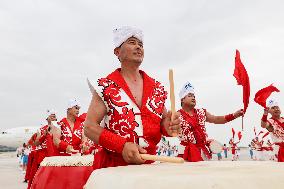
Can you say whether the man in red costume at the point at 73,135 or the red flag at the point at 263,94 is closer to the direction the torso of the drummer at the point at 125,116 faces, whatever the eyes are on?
the red flag

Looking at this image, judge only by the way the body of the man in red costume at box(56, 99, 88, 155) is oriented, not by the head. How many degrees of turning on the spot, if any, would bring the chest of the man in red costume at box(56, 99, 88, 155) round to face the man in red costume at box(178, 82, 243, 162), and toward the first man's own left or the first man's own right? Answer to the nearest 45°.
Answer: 0° — they already face them

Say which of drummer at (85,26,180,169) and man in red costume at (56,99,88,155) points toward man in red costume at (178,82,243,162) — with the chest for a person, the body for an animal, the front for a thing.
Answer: man in red costume at (56,99,88,155)

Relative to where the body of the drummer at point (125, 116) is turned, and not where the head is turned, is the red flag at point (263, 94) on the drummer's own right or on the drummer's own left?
on the drummer's own left

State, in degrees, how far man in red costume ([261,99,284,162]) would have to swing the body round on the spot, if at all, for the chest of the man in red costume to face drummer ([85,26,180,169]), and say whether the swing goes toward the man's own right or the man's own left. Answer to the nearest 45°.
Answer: approximately 45° to the man's own right

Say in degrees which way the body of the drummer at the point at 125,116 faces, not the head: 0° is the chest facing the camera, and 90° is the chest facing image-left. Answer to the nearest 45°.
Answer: approximately 315°

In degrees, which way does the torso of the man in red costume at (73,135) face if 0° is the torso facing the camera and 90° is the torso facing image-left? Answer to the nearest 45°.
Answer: approximately 315°

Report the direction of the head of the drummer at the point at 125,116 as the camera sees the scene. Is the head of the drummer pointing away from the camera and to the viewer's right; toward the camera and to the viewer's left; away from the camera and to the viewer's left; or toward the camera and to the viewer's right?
toward the camera and to the viewer's right

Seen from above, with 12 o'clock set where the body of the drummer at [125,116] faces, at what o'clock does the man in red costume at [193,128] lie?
The man in red costume is roughly at 8 o'clock from the drummer.
